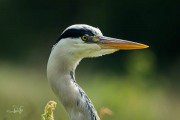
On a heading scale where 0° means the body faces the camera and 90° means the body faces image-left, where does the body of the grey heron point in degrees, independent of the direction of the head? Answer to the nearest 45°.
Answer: approximately 270°
